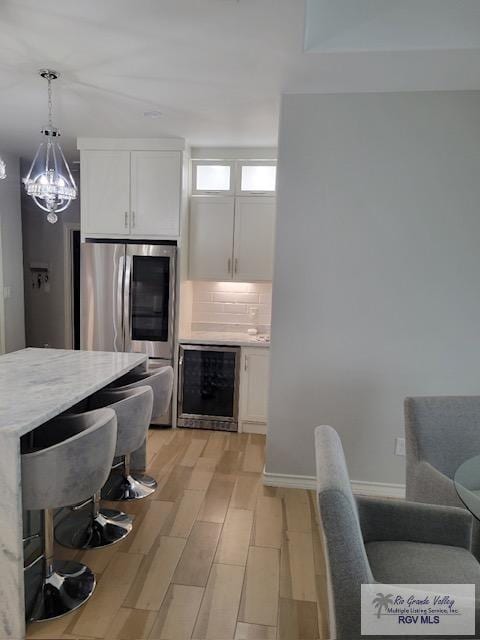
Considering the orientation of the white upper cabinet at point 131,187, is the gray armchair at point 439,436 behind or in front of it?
in front

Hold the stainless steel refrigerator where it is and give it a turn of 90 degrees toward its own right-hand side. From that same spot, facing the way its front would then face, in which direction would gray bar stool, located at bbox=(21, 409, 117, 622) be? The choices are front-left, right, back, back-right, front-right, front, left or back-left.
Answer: left

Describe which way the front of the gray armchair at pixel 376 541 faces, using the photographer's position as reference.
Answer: facing to the right of the viewer

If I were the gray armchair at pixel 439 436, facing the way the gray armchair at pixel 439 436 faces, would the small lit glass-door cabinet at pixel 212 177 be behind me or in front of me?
behind

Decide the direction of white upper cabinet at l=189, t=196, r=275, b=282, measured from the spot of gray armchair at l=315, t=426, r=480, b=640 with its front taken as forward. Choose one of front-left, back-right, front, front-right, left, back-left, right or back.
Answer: back-left

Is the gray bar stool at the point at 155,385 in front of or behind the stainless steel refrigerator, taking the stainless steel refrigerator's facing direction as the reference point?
in front

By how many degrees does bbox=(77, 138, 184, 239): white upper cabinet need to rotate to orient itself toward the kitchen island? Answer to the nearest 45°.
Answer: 0° — it already faces it

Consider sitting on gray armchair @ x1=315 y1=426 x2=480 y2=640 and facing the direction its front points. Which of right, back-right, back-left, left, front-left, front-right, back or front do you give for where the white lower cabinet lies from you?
back-left

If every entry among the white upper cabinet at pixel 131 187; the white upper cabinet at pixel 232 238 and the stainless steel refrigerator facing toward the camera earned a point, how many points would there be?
3

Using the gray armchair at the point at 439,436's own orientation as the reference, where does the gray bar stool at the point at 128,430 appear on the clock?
The gray bar stool is roughly at 4 o'clock from the gray armchair.

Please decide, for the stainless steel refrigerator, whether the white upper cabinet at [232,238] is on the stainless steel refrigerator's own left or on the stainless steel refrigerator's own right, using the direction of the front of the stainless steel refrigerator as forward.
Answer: on the stainless steel refrigerator's own left

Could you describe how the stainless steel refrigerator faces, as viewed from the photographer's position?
facing the viewer
